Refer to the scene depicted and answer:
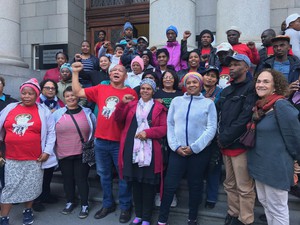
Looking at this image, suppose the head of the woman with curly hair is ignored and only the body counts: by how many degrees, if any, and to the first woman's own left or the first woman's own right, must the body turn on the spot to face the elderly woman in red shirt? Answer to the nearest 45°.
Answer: approximately 45° to the first woman's own right
